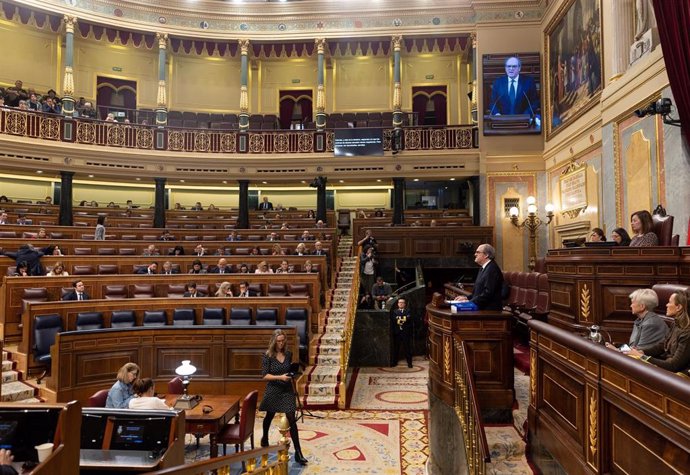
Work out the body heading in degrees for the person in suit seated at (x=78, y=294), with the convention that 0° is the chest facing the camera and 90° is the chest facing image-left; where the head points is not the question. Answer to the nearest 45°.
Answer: approximately 315°

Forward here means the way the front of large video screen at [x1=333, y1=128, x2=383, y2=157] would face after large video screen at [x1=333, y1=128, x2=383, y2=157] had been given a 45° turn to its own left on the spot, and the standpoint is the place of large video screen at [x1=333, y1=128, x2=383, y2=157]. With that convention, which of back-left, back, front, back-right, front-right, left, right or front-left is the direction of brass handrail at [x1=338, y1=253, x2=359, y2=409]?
front-right

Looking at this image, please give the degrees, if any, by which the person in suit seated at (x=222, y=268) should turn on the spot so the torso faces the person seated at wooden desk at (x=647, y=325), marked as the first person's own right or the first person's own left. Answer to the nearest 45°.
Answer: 0° — they already face them

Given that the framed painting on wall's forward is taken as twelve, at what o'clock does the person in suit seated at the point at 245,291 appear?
The person in suit seated is roughly at 12 o'clock from the framed painting on wall.

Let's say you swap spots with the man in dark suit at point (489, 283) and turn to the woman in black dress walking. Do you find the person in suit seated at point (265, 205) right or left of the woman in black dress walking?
right

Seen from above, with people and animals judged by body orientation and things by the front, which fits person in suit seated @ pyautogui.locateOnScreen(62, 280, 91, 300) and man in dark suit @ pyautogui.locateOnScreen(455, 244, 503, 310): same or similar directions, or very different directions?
very different directions

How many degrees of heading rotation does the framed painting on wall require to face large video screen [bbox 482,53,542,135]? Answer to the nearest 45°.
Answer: approximately 90° to its right

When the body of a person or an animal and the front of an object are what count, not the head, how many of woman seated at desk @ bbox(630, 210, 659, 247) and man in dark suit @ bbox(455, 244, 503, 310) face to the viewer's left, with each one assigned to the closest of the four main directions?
2

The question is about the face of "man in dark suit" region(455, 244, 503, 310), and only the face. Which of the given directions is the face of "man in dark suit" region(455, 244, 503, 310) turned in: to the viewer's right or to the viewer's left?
to the viewer's left

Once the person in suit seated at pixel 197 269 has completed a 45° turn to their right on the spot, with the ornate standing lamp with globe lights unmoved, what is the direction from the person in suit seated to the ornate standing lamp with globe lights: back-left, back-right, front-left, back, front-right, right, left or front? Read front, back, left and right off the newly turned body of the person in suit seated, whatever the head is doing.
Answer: back-left

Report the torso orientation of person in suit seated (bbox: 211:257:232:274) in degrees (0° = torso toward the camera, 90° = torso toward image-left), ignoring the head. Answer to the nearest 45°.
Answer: approximately 0°

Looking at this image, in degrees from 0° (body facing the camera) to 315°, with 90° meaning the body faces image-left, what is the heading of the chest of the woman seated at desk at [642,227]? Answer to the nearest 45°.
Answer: approximately 90°

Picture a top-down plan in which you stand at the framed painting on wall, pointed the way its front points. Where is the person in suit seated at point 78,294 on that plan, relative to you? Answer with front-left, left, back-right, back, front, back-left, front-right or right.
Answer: front

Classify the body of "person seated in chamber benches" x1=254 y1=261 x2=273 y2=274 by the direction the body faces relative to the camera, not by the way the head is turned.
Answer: toward the camera

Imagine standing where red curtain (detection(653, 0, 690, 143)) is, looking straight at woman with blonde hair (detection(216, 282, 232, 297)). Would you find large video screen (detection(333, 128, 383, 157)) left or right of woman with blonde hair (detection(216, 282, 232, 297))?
right

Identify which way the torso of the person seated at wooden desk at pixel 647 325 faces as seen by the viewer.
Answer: to the viewer's left

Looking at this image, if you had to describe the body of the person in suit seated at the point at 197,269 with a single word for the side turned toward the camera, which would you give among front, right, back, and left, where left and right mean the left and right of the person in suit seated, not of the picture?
front

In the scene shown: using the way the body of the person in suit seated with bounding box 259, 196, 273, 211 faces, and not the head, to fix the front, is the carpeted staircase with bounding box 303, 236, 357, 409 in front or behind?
in front

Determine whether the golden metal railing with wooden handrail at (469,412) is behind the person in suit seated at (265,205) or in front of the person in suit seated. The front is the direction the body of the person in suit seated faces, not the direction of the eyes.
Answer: in front

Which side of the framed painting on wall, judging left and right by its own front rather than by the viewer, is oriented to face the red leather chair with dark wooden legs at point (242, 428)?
front

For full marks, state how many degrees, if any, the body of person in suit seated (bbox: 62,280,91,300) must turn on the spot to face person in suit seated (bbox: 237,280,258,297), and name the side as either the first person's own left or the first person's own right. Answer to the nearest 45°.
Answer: approximately 45° to the first person's own left

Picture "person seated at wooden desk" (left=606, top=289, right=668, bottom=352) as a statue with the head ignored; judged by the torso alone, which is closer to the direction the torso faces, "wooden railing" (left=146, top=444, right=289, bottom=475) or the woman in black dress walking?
the woman in black dress walking
